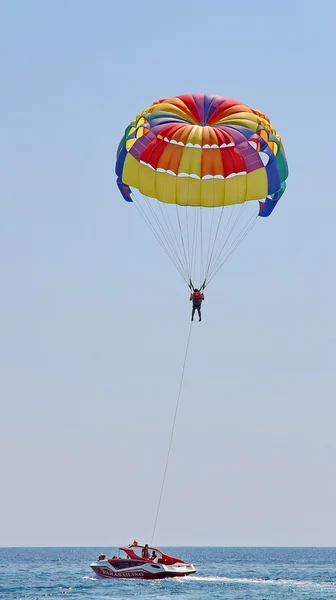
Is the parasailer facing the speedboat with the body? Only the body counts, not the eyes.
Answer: yes
